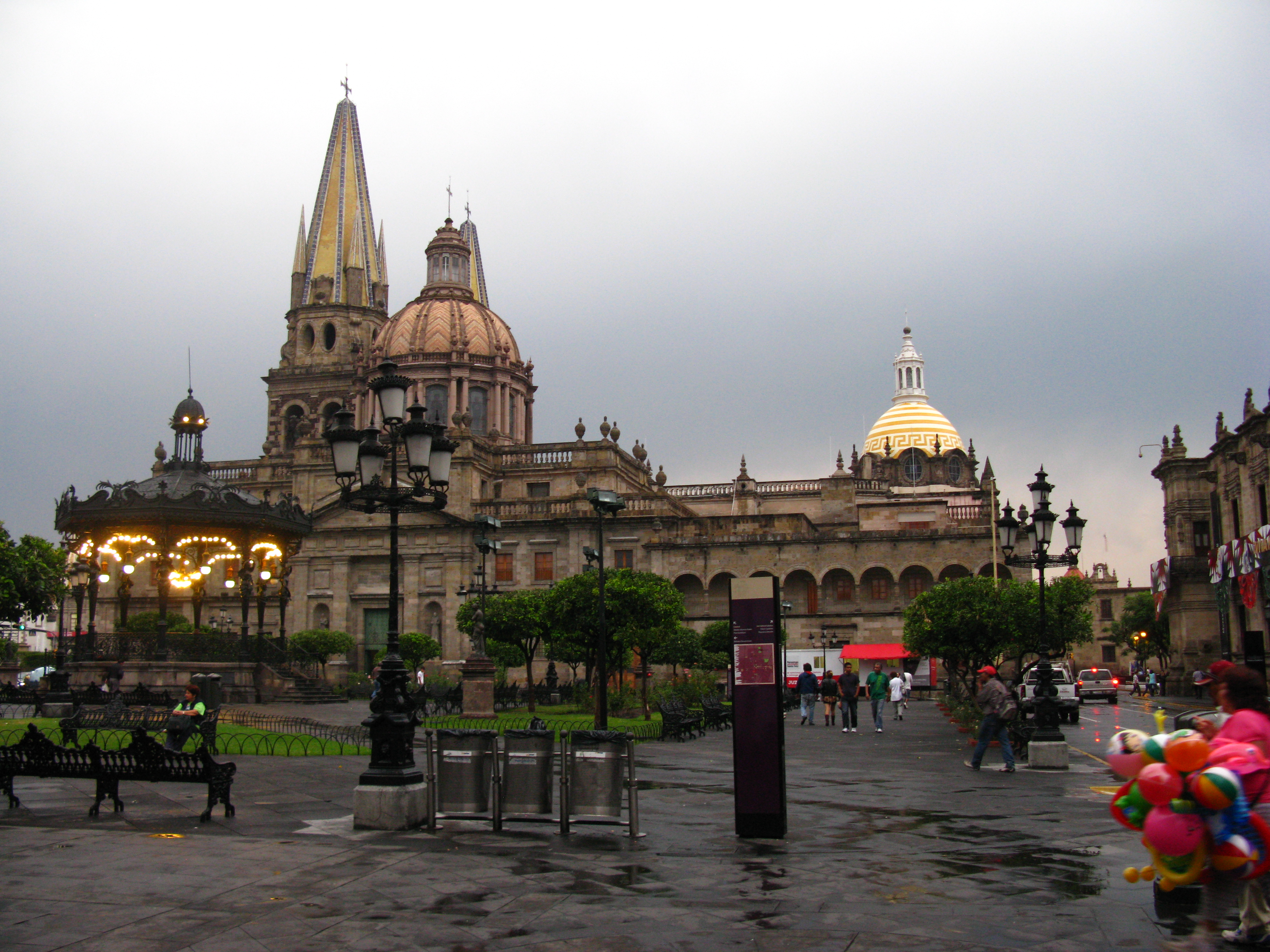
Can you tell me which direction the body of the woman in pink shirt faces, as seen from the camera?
to the viewer's left

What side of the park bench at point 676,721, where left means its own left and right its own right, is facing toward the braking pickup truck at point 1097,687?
left

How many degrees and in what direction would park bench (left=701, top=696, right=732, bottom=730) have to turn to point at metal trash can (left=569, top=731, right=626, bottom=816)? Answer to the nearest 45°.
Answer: approximately 45° to its right

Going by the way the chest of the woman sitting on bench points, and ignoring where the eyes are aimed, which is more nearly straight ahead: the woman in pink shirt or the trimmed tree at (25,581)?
the woman in pink shirt
